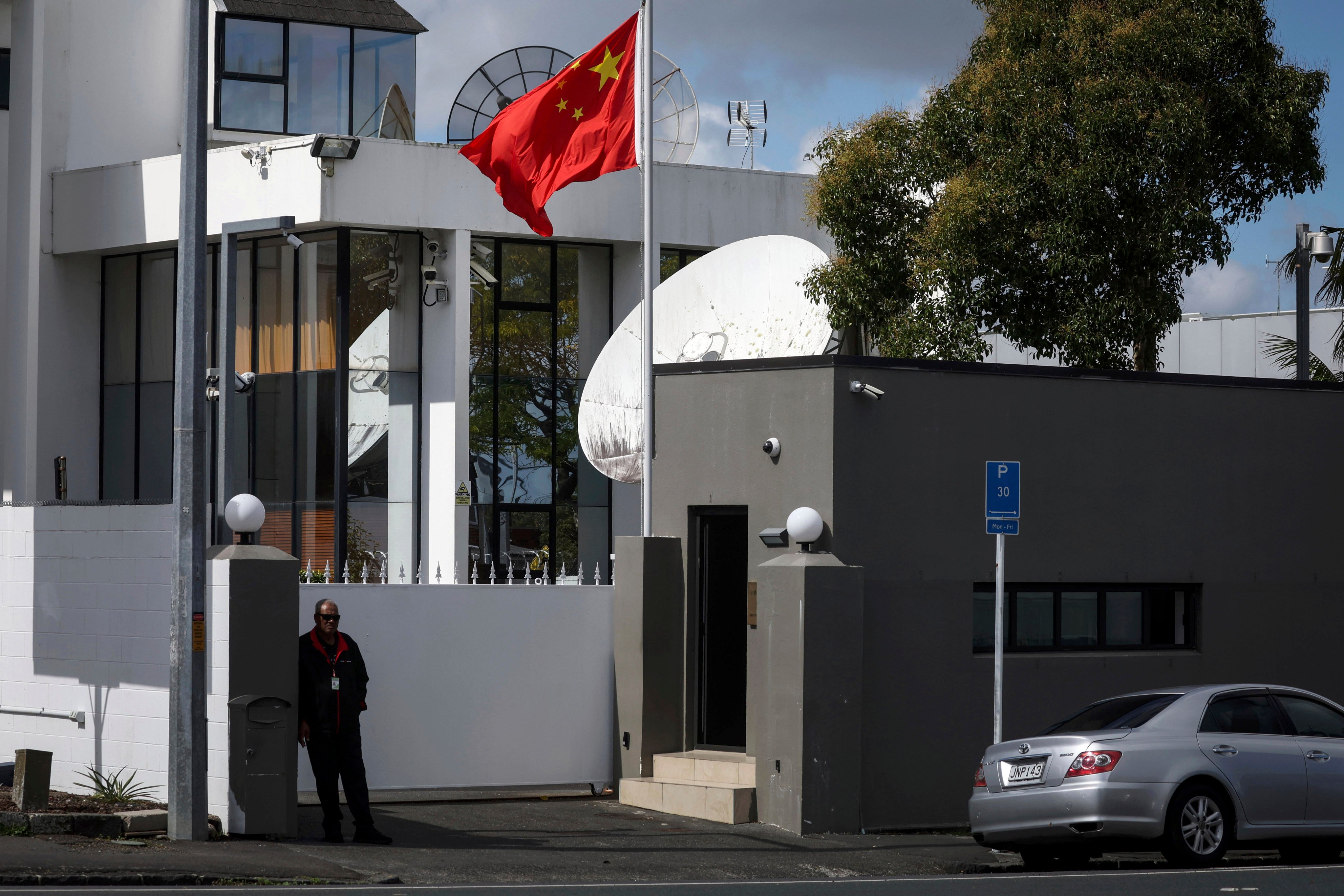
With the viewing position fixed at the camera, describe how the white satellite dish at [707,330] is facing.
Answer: facing the viewer and to the left of the viewer

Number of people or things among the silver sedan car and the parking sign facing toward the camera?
1

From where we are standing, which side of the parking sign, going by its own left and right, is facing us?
front

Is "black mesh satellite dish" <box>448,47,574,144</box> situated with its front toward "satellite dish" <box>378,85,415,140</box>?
no

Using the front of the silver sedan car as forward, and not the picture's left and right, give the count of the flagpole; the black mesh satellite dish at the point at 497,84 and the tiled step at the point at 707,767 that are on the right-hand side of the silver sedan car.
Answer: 0

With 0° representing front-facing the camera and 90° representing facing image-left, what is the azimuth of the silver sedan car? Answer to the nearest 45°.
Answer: approximately 225°

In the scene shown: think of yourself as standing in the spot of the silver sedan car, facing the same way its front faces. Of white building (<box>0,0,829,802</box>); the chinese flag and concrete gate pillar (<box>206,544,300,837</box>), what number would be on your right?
0

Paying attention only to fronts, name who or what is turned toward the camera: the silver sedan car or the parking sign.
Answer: the parking sign

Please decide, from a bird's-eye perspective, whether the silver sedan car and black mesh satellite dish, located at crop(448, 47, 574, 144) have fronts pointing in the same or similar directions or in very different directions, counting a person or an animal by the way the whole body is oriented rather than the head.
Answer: very different directions

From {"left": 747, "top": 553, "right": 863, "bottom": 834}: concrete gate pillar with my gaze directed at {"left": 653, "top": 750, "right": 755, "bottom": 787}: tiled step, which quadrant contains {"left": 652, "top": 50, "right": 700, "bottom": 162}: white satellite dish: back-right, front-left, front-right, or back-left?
front-right

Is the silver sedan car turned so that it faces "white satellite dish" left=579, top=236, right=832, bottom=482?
no

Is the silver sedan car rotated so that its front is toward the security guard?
no
